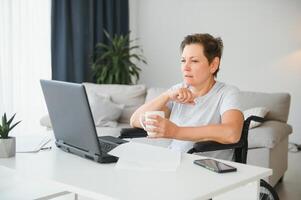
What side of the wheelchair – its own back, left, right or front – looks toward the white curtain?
right

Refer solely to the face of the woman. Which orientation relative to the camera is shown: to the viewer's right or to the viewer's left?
to the viewer's left

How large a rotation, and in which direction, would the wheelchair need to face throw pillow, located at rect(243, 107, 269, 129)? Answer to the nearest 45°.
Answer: approximately 135° to its right

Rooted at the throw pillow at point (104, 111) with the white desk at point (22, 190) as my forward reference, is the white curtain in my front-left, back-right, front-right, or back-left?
back-right

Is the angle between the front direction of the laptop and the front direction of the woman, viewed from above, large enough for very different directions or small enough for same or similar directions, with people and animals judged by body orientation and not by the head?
very different directions

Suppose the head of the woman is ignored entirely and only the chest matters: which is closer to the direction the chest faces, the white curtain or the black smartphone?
the black smartphone

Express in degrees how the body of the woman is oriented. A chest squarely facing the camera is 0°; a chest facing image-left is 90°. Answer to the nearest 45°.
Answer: approximately 45°

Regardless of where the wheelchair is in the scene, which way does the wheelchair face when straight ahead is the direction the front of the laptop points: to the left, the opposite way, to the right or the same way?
the opposite way

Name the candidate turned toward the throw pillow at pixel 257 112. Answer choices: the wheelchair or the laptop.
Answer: the laptop

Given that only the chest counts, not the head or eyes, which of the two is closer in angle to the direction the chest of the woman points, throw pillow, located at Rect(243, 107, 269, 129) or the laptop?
the laptop

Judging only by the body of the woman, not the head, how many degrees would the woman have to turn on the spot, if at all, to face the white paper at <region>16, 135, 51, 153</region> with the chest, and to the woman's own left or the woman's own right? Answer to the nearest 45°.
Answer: approximately 45° to the woman's own right

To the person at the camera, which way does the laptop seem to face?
facing away from the viewer and to the right of the viewer

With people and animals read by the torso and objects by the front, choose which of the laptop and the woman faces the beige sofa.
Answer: the laptop

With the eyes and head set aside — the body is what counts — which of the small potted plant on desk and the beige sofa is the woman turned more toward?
the small potted plant on desk
